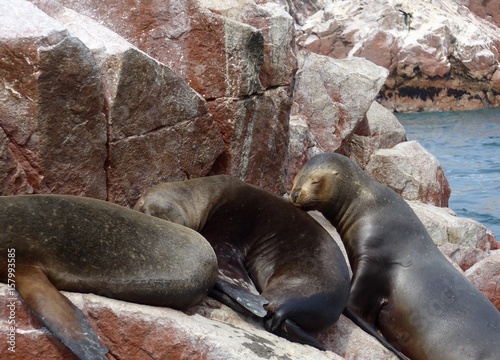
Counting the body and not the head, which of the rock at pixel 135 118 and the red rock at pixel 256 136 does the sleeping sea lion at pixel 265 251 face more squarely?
the rock

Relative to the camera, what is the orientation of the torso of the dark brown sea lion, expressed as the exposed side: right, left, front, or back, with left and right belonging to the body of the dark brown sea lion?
left

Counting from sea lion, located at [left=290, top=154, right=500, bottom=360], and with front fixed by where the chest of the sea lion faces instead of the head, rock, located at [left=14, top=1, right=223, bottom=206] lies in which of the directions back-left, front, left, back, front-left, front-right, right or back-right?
front

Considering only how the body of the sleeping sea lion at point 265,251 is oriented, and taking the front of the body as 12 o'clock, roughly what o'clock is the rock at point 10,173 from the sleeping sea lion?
The rock is roughly at 12 o'clock from the sleeping sea lion.

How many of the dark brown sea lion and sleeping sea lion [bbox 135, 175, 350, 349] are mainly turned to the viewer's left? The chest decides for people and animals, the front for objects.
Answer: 2

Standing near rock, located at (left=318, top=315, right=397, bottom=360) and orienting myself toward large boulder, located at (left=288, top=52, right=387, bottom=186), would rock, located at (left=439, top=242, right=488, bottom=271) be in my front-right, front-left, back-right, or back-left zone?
front-right

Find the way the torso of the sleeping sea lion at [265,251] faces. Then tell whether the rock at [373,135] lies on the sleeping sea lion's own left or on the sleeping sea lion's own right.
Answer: on the sleeping sea lion's own right

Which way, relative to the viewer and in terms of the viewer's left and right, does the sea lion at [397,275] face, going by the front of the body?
facing to the left of the viewer

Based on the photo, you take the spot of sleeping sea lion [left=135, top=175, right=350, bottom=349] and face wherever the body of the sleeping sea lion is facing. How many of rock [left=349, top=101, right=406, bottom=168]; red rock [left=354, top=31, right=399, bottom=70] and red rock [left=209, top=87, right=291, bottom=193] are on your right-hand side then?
3

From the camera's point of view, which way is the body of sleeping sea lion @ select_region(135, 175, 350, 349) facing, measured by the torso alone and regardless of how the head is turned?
to the viewer's left

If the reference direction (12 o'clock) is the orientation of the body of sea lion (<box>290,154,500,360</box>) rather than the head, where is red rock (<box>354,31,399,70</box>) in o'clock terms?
The red rock is roughly at 3 o'clock from the sea lion.
